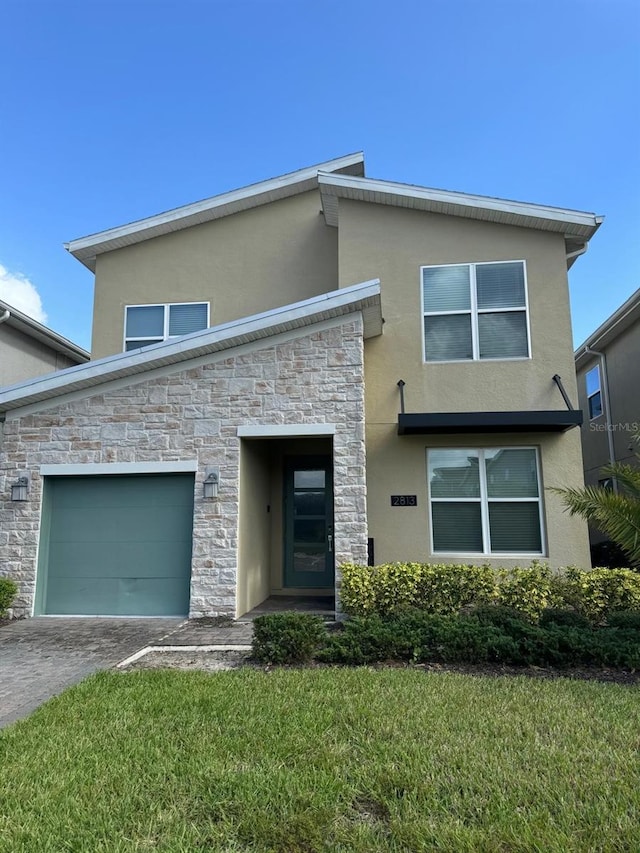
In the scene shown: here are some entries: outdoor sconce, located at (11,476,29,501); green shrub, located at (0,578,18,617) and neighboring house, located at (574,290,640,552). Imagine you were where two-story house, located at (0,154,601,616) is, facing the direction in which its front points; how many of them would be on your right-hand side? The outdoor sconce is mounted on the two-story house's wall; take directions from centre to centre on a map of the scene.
2

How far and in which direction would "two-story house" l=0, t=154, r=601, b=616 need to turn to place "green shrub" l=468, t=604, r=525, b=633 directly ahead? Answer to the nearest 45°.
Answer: approximately 45° to its left

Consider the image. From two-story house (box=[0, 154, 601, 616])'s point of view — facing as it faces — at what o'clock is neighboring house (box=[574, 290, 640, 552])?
The neighboring house is roughly at 8 o'clock from the two-story house.

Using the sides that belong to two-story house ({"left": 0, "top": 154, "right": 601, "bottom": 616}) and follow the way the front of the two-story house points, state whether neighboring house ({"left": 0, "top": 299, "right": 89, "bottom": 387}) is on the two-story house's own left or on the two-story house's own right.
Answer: on the two-story house's own right

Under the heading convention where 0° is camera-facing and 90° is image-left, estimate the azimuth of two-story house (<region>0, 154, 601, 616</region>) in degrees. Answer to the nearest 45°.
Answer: approximately 0°

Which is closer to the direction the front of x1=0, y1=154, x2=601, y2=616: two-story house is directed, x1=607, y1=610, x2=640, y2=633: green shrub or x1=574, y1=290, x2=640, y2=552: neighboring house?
the green shrub

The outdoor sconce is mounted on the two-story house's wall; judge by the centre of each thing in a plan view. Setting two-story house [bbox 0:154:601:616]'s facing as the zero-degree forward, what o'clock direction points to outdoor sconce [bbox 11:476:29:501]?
The outdoor sconce is roughly at 3 o'clock from the two-story house.

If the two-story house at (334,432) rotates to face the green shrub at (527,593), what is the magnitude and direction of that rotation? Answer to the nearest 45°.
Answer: approximately 45° to its left

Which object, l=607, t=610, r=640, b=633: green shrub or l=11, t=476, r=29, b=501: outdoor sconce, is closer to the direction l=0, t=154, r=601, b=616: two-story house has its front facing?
the green shrub
